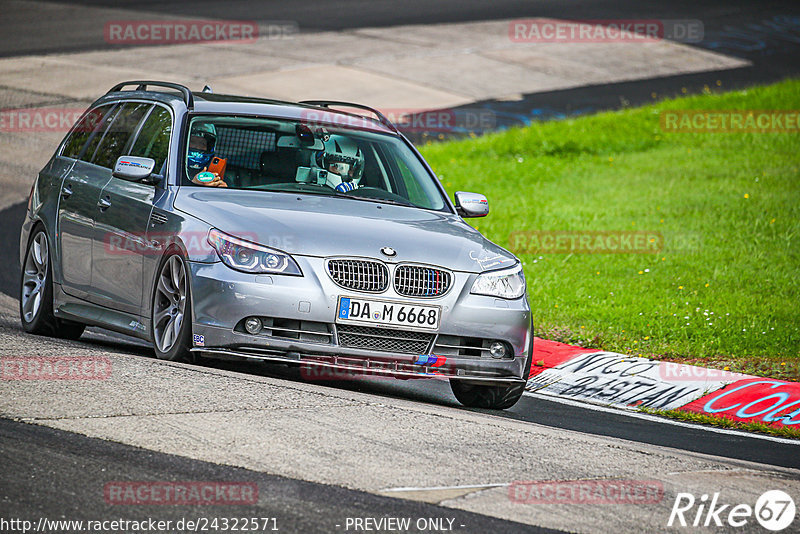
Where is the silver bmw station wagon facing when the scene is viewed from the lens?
facing the viewer and to the right of the viewer

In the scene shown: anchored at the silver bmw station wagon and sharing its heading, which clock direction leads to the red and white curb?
The red and white curb is roughly at 10 o'clock from the silver bmw station wagon.
